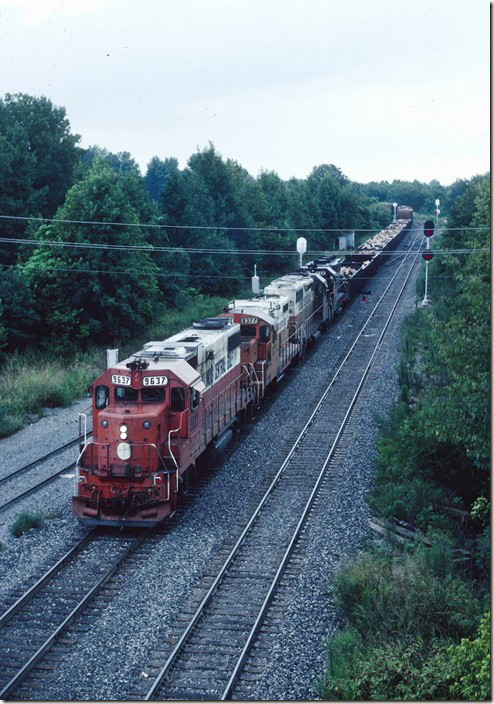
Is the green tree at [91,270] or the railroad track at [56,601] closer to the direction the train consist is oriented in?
the railroad track

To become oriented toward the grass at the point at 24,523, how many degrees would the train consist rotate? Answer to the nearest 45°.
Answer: approximately 45° to its right

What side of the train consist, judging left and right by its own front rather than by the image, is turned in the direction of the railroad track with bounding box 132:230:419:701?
left

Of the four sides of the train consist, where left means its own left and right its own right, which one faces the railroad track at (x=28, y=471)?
right

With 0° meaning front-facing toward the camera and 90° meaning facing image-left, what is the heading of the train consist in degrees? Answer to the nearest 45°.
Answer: approximately 45°

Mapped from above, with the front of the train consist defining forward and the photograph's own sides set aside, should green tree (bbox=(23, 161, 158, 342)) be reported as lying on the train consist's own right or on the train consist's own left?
on the train consist's own right
